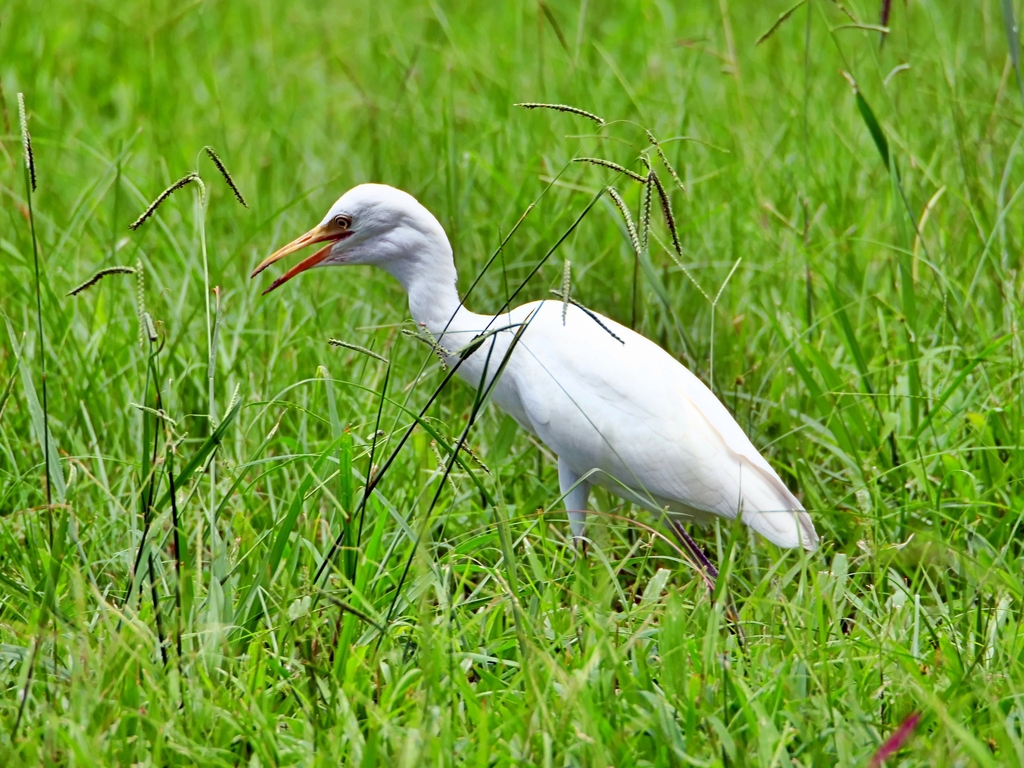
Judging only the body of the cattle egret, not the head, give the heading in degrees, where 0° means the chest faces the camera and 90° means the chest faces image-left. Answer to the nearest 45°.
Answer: approximately 90°
